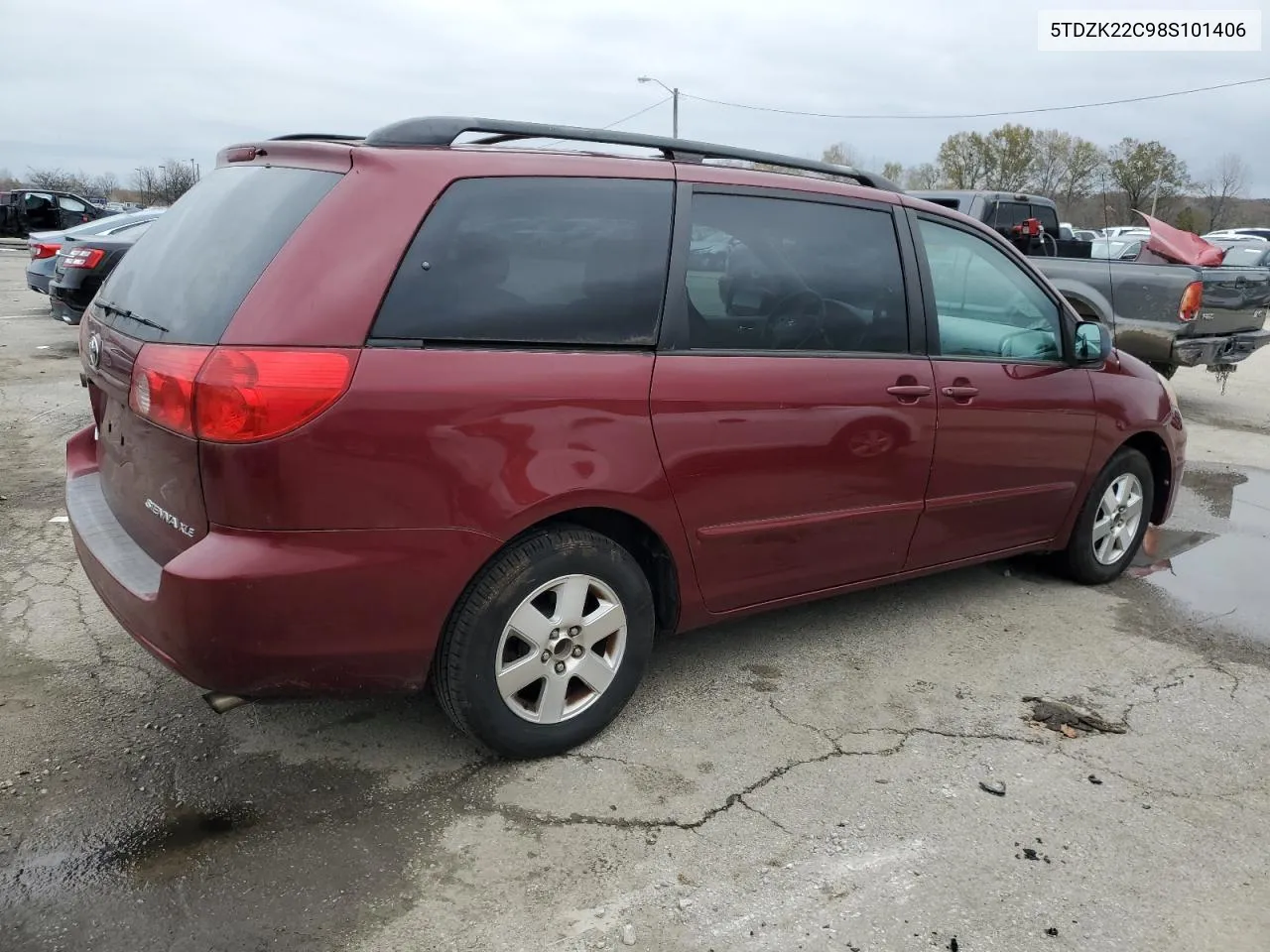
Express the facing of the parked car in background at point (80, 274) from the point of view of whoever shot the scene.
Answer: facing away from the viewer and to the right of the viewer

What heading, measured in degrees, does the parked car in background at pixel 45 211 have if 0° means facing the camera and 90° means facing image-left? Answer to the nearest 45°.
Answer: approximately 270°

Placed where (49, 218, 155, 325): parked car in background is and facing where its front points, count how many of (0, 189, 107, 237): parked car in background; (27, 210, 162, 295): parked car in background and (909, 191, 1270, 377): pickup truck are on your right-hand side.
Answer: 1

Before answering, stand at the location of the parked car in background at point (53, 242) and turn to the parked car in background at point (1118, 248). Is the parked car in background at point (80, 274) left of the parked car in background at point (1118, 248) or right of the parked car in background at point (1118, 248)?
right

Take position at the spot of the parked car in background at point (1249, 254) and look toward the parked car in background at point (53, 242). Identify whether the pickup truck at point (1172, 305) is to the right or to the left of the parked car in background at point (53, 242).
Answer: left

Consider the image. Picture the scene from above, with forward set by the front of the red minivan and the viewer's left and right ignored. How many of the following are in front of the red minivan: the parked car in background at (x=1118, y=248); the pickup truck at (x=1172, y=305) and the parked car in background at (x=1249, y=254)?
3

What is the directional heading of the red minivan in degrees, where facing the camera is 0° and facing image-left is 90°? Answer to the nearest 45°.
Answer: approximately 225°

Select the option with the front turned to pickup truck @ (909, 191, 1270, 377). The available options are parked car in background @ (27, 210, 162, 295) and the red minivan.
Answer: the red minivan
